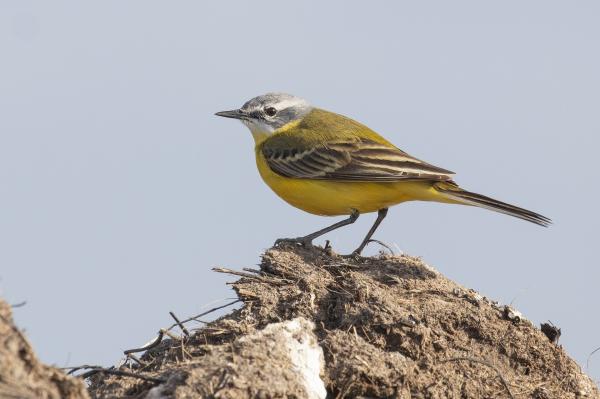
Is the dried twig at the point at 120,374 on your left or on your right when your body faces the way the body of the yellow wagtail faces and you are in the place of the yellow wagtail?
on your left

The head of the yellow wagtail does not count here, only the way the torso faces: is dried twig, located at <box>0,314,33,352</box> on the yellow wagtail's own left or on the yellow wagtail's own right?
on the yellow wagtail's own left

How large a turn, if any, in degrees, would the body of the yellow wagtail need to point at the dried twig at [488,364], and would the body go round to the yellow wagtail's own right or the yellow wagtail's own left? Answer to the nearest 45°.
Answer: approximately 135° to the yellow wagtail's own left

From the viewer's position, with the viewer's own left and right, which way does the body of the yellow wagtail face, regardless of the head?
facing to the left of the viewer

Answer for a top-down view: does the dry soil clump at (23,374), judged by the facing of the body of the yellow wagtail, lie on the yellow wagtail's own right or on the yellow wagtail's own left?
on the yellow wagtail's own left
